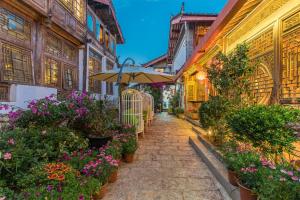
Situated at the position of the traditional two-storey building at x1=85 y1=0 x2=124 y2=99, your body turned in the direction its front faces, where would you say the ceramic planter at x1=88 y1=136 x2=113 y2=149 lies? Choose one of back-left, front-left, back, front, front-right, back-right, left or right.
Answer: right

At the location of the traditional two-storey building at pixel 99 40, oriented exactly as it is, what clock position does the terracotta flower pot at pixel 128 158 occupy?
The terracotta flower pot is roughly at 3 o'clock from the traditional two-storey building.

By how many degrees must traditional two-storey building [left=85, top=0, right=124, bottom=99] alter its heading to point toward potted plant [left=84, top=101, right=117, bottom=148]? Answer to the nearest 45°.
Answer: approximately 90° to its right

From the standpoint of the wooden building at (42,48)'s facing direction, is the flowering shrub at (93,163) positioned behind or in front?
in front

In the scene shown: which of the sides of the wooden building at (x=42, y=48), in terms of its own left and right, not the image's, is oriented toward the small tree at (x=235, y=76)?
front

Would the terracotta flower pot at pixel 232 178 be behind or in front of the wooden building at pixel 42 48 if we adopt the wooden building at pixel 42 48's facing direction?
in front

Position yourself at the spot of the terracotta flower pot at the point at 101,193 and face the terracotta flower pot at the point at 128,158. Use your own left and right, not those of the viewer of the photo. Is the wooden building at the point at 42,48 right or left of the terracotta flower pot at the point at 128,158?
left

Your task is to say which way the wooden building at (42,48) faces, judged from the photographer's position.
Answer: facing the viewer and to the right of the viewer

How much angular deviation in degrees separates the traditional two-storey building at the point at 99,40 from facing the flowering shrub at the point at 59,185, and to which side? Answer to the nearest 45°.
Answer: approximately 90° to its right

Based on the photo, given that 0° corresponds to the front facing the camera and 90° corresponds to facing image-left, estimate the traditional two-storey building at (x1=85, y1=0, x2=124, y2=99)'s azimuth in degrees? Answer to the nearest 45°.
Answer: approximately 270°

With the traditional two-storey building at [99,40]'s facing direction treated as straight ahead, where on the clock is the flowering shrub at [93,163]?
The flowering shrub is roughly at 3 o'clock from the traditional two-storey building.

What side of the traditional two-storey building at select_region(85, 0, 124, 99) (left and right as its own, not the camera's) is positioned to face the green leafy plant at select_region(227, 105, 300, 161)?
right

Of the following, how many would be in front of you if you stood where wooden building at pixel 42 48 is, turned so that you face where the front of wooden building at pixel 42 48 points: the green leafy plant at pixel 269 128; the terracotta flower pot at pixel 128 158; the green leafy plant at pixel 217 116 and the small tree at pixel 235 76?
4

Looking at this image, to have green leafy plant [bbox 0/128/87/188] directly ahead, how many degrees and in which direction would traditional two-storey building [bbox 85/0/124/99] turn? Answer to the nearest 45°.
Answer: approximately 90° to its right
